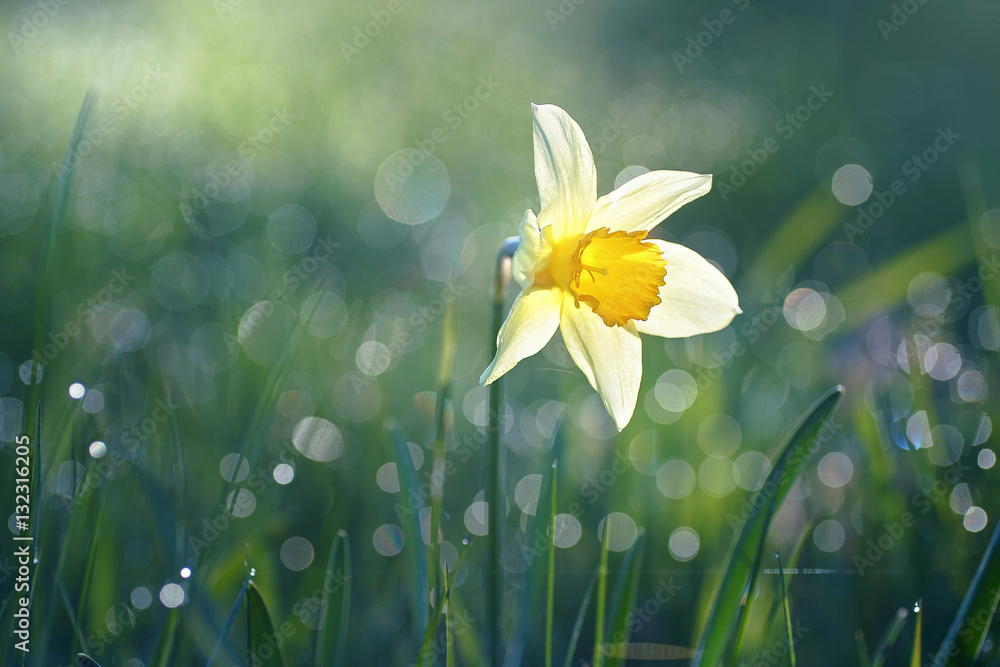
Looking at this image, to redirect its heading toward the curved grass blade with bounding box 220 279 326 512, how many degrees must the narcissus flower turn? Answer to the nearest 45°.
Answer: approximately 135° to its right

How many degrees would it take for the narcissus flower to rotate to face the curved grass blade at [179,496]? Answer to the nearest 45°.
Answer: approximately 135° to its right

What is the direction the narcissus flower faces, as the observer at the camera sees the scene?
facing the viewer and to the right of the viewer

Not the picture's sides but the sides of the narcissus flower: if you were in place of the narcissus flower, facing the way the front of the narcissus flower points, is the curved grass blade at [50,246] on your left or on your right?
on your right
